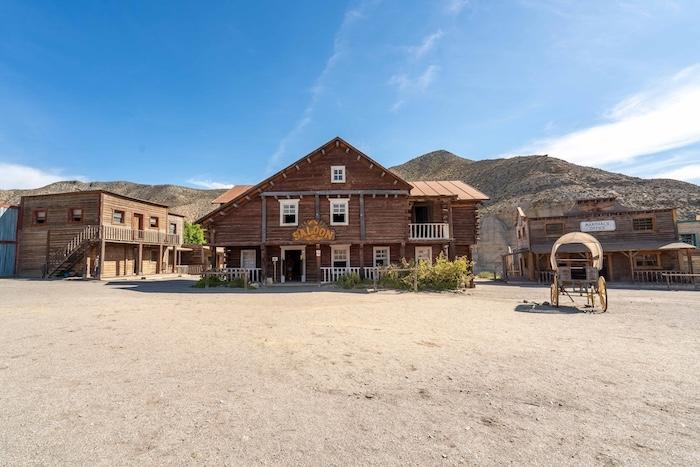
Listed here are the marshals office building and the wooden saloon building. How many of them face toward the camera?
2

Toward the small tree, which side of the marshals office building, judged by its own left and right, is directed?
right

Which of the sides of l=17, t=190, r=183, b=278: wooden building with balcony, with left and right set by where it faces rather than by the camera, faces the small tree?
left

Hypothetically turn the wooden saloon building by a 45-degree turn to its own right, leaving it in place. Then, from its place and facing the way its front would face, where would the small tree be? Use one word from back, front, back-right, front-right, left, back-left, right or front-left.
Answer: right

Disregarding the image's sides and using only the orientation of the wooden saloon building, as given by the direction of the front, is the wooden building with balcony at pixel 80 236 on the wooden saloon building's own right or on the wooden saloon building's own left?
on the wooden saloon building's own right

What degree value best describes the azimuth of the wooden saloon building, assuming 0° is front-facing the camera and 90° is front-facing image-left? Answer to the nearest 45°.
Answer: approximately 0°

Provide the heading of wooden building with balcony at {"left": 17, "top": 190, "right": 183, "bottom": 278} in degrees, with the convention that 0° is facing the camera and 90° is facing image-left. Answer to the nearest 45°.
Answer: approximately 315°

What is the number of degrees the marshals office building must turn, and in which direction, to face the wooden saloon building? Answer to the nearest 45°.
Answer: approximately 45° to its right
